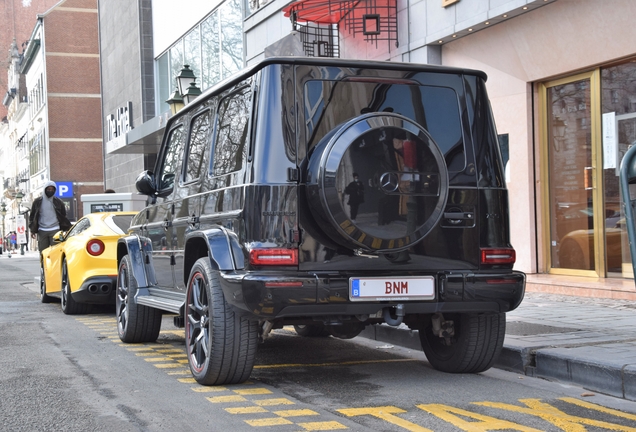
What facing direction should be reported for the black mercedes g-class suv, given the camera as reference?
facing away from the viewer and to the left of the viewer

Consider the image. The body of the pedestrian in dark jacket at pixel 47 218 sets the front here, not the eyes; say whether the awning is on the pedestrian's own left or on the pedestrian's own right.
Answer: on the pedestrian's own left

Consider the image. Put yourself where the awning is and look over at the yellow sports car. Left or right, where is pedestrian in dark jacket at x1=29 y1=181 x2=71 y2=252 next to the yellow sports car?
right

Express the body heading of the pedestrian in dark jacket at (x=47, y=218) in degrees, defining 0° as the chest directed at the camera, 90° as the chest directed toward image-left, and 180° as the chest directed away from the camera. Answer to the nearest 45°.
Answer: approximately 0°

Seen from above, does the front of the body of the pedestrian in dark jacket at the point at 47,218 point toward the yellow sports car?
yes

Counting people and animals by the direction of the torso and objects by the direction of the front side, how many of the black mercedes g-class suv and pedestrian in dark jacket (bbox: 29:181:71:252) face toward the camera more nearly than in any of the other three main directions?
1

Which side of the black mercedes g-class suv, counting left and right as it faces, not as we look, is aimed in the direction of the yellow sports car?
front

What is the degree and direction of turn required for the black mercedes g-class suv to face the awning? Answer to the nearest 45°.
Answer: approximately 45° to its right

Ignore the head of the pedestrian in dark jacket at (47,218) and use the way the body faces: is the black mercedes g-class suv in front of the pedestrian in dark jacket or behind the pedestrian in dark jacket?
in front

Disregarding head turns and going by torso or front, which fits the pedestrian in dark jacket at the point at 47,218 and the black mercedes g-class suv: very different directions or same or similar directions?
very different directions
